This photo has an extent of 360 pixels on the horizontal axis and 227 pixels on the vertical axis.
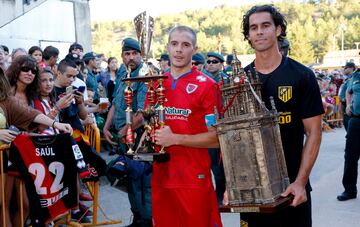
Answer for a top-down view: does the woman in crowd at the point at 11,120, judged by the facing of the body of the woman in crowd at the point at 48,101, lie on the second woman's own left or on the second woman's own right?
on the second woman's own right

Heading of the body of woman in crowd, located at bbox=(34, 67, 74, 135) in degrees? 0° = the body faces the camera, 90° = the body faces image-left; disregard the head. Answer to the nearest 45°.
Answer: approximately 315°

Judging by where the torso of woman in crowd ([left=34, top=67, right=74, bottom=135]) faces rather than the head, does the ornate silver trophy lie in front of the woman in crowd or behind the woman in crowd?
in front
